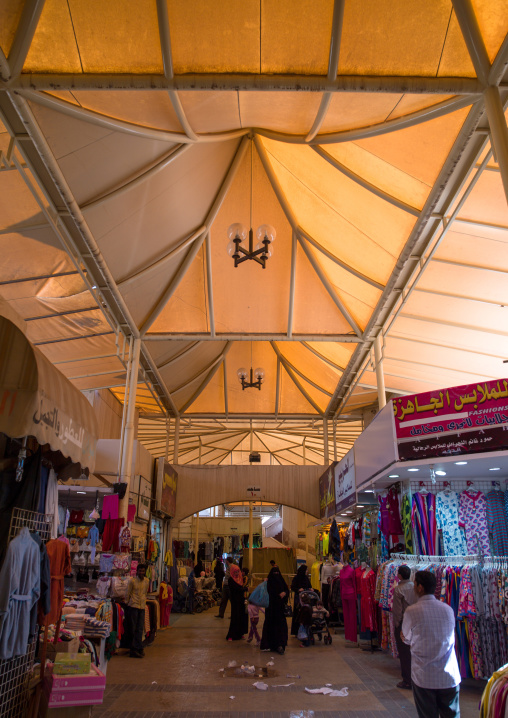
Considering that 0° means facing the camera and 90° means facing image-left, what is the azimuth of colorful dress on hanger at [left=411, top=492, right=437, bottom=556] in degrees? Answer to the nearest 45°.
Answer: approximately 0°

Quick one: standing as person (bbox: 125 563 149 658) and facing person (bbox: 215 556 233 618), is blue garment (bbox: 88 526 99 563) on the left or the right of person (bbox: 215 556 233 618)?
left

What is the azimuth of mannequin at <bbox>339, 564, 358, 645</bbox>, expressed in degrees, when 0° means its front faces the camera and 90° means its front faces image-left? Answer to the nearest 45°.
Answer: approximately 45°

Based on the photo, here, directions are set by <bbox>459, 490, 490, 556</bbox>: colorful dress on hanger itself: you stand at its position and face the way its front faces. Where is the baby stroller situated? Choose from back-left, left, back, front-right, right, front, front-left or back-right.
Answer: back-right

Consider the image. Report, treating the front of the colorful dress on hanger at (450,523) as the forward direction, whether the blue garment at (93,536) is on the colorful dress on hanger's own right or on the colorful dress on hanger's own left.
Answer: on the colorful dress on hanger's own right

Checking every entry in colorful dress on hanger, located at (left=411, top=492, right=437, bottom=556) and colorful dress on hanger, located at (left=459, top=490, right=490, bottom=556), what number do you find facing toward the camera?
2

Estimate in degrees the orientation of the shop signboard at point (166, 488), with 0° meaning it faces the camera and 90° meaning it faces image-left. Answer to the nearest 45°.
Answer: approximately 315°

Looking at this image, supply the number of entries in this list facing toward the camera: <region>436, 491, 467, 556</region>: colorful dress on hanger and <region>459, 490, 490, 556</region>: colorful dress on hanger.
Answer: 2

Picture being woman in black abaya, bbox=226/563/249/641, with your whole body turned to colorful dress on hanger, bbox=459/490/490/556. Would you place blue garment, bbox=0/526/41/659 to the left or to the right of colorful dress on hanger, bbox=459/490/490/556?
right
